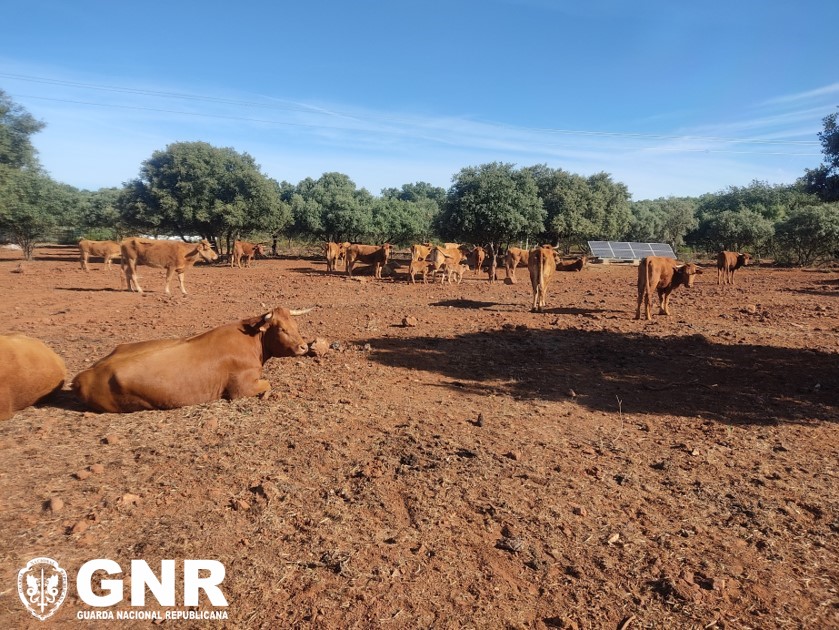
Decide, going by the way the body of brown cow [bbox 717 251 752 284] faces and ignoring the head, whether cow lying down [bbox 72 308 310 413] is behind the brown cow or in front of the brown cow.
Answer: behind

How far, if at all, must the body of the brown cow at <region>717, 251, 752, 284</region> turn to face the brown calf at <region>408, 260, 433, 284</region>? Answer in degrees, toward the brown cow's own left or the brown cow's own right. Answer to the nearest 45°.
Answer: approximately 180°

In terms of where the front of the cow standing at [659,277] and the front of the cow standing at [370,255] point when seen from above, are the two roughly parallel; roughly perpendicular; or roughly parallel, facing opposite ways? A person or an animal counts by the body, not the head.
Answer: roughly parallel

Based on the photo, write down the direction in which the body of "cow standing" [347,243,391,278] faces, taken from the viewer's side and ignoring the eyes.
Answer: to the viewer's right

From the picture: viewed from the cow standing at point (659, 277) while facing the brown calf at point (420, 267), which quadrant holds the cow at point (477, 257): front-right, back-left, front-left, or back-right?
front-right

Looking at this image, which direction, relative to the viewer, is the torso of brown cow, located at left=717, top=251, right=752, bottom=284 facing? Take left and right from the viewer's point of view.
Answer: facing away from the viewer and to the right of the viewer

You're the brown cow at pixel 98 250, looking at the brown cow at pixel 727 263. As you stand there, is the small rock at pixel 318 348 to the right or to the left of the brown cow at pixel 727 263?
right

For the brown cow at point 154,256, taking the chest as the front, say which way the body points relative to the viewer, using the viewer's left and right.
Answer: facing to the right of the viewer

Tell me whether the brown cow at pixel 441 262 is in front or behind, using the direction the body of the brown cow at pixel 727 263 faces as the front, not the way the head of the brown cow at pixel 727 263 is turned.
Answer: behind

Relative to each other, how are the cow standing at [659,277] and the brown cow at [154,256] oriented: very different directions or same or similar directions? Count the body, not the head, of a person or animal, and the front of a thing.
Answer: same or similar directions
